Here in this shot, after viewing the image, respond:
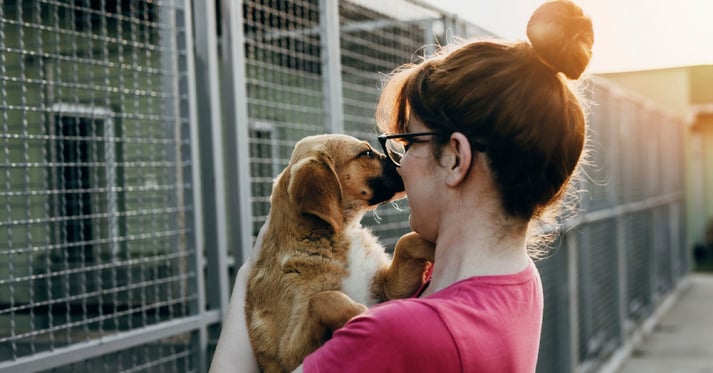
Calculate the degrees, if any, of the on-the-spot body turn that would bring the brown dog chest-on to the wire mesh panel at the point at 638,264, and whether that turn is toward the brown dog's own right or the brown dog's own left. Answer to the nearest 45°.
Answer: approximately 45° to the brown dog's own left

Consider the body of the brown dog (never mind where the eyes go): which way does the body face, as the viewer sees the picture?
to the viewer's right

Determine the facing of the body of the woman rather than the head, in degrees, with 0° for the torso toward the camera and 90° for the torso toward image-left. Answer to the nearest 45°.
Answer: approximately 135°

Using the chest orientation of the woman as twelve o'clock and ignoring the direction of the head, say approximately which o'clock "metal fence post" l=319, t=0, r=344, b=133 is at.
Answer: The metal fence post is roughly at 1 o'clock from the woman.

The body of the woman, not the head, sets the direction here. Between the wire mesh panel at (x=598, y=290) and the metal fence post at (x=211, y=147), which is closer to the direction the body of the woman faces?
the metal fence post
